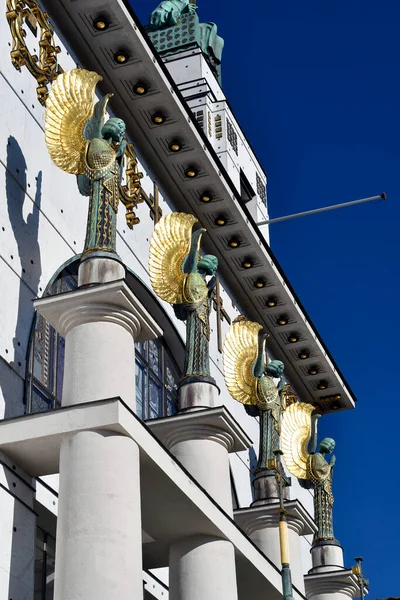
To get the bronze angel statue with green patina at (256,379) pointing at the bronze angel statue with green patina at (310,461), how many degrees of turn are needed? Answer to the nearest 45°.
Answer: approximately 90° to its left

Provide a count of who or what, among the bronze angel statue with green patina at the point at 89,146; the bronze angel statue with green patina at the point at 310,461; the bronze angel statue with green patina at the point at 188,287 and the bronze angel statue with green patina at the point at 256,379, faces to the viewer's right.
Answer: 4

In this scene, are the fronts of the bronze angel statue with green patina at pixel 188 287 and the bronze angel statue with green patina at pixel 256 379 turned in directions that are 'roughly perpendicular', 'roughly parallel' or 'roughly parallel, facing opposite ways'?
roughly parallel

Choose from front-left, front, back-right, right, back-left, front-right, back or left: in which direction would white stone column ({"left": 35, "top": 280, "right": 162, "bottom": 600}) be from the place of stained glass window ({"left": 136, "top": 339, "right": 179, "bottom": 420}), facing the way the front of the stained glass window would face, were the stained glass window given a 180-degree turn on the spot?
back-left

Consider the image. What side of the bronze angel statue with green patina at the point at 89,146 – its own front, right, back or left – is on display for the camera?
right

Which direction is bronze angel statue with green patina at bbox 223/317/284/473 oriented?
to the viewer's right

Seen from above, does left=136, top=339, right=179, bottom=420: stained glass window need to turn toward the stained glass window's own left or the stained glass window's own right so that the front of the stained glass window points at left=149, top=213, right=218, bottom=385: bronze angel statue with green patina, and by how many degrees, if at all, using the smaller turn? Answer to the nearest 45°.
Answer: approximately 45° to the stained glass window's own right

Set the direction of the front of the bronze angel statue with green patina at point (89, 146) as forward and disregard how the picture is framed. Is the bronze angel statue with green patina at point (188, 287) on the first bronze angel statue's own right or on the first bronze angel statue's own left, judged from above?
on the first bronze angel statue's own left

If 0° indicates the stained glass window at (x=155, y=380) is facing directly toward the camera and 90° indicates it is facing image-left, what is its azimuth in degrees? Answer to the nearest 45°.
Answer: approximately 315°

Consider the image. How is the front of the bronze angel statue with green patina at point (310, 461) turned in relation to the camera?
facing to the right of the viewer

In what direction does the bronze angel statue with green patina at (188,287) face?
to the viewer's right

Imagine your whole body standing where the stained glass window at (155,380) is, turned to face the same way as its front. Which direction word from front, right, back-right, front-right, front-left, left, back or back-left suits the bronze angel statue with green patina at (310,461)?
left
